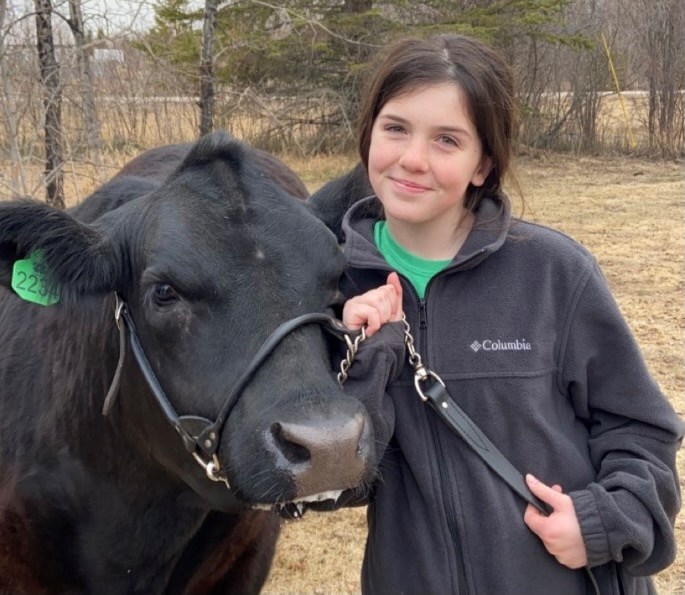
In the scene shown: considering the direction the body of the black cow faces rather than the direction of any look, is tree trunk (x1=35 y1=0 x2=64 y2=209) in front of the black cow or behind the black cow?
behind

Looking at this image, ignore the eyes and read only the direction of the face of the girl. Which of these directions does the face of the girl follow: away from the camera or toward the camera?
toward the camera

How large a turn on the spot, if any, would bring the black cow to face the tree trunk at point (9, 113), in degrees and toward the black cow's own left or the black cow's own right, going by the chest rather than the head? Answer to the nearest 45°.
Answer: approximately 135° to the black cow's own left

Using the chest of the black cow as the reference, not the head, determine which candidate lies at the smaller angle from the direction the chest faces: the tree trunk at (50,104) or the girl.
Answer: the girl

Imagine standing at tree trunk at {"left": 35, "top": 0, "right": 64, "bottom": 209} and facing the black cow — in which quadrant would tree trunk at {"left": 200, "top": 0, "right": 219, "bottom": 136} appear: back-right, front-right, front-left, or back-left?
back-left

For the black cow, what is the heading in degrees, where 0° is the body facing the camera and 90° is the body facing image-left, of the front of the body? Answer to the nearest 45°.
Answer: approximately 315°
